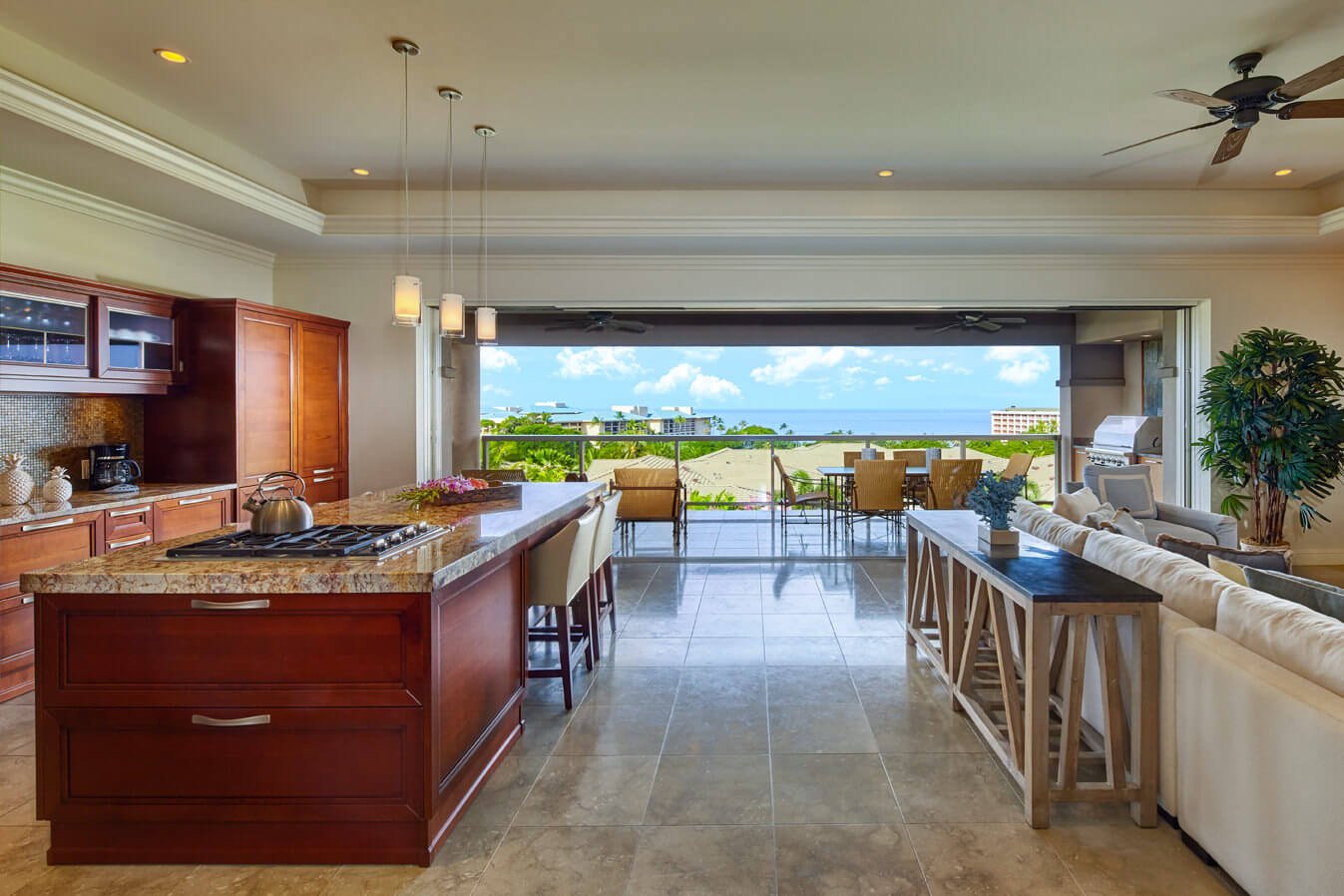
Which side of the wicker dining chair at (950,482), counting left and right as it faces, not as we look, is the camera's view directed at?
back

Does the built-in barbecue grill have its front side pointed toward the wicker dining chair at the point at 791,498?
yes

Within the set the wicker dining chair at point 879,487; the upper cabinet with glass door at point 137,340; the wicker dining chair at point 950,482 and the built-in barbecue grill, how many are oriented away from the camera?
2

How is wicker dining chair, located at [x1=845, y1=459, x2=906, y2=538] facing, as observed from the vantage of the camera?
facing away from the viewer

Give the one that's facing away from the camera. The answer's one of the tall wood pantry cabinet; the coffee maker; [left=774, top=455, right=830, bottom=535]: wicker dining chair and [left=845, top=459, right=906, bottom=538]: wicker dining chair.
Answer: [left=845, top=459, right=906, bottom=538]: wicker dining chair

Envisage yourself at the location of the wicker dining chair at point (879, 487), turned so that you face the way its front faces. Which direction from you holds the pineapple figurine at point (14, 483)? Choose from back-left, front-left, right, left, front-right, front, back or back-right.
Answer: back-left

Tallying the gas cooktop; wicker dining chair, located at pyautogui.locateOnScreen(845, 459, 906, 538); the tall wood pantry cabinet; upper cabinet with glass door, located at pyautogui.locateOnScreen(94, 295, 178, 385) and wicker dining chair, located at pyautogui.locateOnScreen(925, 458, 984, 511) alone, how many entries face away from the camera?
2

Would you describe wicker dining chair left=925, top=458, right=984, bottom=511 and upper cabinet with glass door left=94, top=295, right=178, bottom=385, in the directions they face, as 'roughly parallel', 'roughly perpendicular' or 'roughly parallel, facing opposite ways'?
roughly perpendicular

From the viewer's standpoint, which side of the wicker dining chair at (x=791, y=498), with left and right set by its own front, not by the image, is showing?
right

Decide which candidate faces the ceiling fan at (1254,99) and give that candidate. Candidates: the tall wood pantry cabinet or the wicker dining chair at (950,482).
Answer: the tall wood pantry cabinet

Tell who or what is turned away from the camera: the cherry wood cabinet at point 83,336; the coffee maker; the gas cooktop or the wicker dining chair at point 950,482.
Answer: the wicker dining chair
